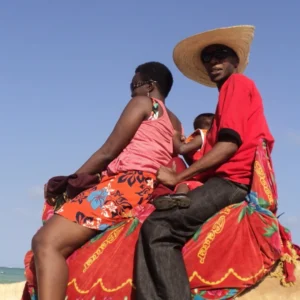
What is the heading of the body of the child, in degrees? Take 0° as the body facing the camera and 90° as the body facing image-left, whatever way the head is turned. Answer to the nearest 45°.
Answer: approximately 90°

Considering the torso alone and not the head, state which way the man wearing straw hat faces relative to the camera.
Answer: to the viewer's left
